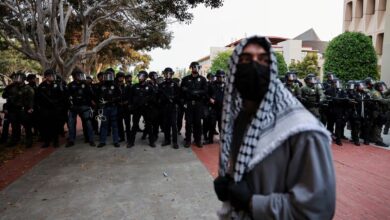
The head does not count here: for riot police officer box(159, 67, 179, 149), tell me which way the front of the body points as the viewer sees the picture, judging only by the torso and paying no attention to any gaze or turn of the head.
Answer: toward the camera

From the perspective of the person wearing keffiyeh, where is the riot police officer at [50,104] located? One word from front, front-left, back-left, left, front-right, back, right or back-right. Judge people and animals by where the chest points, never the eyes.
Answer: right

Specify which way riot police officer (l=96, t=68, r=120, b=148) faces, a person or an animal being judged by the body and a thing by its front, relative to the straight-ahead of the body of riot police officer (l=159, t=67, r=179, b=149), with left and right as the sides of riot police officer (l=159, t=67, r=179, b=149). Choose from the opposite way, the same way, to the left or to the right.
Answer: the same way

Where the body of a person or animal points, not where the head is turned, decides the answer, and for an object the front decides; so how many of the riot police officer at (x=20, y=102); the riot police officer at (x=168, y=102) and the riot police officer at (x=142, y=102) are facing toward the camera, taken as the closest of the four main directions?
3

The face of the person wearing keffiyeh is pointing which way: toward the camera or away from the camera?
toward the camera

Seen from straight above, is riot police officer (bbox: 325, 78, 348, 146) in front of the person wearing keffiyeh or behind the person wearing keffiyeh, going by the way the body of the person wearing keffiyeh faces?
behind

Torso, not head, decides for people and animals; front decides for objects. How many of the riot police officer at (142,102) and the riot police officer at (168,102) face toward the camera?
2

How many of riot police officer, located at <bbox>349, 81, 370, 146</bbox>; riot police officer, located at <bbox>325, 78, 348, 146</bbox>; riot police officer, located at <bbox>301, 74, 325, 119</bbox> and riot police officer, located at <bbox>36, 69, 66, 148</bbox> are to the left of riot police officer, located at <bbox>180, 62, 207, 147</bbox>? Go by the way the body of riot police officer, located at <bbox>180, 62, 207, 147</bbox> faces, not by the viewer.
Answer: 3

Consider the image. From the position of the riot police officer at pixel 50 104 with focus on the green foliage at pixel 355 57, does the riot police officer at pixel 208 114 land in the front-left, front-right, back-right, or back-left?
front-right

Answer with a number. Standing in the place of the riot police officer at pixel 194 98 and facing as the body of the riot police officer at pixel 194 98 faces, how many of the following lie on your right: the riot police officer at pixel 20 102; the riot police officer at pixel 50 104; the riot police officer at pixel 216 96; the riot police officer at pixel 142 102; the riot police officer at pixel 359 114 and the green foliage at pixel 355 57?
3

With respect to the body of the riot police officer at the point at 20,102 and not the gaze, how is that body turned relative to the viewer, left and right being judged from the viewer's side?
facing the viewer

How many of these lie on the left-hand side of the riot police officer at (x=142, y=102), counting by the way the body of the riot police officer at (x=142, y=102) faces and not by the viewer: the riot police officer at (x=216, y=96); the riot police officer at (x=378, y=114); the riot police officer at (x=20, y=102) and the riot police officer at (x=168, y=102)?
3

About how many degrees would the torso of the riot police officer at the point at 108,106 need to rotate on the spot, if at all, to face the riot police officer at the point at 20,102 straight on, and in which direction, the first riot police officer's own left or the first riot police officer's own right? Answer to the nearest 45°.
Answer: approximately 90° to the first riot police officer's own right

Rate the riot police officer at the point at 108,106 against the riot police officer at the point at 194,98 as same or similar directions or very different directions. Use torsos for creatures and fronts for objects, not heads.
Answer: same or similar directions

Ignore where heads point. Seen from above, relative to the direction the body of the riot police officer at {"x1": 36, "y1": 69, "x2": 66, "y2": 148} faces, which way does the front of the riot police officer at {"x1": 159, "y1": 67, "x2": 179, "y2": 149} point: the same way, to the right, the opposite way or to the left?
the same way
